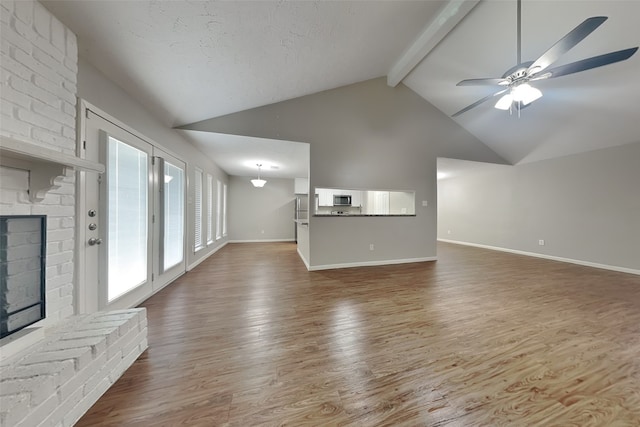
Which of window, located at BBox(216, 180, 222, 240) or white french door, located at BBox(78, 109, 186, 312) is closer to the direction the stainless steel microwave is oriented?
the white french door

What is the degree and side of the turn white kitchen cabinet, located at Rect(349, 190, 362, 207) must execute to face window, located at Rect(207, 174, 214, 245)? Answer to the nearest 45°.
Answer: approximately 45° to its right

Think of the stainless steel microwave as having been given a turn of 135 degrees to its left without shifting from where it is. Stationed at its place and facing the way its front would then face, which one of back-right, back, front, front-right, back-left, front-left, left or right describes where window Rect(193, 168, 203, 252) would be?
back

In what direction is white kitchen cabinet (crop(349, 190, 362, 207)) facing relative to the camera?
toward the camera

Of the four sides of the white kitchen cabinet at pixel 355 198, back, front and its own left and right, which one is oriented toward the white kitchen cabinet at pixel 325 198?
right

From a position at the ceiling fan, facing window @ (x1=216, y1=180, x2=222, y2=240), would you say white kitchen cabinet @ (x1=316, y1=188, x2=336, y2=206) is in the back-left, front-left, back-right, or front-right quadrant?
front-right

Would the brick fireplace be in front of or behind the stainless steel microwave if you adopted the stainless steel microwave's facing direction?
in front

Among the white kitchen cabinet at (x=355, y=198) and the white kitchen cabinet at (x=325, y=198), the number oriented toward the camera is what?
2

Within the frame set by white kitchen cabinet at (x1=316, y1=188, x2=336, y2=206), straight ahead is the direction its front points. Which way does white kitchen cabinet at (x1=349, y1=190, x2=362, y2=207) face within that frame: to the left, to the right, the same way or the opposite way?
the same way

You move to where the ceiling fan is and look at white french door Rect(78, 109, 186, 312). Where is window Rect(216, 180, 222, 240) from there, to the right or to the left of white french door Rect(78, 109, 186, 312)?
right

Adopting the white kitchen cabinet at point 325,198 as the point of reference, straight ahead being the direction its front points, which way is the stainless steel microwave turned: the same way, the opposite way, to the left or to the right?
the same way

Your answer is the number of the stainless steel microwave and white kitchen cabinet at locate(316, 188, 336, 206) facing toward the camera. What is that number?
2

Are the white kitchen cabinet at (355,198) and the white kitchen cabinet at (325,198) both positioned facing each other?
no

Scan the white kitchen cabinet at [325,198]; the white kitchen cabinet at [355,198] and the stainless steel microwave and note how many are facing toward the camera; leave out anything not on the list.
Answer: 3

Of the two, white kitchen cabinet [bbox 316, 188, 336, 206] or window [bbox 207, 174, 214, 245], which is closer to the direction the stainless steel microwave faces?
the window

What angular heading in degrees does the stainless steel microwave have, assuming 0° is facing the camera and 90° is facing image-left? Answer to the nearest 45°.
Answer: approximately 0°

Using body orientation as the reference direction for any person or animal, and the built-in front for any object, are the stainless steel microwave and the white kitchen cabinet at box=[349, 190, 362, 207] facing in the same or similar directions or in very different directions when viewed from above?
same or similar directions

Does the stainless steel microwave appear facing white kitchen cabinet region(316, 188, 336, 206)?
no
